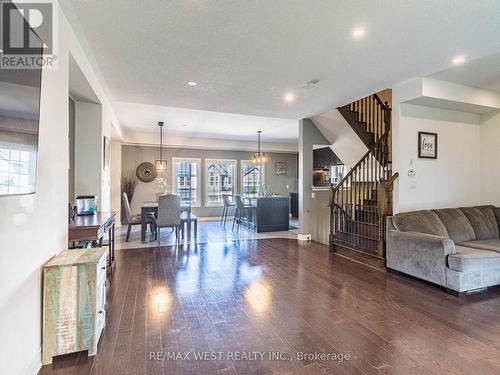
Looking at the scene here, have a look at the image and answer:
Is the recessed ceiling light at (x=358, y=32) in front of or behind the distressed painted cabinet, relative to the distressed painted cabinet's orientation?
in front

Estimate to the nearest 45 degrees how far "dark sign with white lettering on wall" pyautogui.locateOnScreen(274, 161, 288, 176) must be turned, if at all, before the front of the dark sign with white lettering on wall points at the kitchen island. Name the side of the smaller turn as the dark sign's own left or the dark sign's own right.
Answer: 0° — it already faces it

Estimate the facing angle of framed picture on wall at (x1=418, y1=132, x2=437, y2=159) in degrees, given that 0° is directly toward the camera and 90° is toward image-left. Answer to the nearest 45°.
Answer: approximately 0°

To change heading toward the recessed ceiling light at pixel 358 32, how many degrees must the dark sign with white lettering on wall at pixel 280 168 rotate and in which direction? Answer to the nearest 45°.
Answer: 0° — it already faces it

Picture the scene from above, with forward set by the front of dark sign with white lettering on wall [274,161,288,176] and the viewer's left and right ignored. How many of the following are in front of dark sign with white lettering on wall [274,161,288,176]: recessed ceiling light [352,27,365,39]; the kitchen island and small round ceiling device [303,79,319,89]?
3

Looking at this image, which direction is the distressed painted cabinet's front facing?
to the viewer's right

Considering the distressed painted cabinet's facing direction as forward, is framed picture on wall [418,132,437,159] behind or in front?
in front

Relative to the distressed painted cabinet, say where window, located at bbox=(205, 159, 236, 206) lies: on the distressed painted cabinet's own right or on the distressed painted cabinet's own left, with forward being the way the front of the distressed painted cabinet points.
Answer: on the distressed painted cabinet's own left
